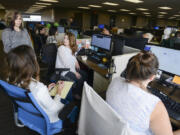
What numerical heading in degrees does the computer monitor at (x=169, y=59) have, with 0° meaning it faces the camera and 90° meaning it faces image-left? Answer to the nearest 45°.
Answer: approximately 45°

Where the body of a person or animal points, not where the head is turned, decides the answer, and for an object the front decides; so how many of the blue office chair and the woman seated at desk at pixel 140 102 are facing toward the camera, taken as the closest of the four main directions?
0

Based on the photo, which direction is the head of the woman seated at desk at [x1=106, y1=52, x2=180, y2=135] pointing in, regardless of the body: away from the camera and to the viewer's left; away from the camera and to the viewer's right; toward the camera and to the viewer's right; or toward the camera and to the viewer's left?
away from the camera and to the viewer's right

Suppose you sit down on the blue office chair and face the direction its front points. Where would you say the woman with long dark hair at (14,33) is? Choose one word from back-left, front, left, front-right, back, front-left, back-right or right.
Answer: front-left

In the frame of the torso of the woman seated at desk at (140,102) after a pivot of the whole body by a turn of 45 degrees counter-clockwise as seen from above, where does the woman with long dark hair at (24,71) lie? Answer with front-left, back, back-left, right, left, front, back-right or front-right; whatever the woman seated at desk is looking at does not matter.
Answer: left

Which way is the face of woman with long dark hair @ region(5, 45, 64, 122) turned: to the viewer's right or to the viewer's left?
to the viewer's right

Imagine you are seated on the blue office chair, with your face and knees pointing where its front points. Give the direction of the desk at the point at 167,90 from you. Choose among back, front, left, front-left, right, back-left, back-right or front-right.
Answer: front-right

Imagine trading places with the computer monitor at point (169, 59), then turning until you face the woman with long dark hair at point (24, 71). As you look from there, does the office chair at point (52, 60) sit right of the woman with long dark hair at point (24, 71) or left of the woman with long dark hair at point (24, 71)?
right

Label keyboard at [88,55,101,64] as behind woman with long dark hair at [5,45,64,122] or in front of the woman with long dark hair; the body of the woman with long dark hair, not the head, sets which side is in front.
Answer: in front
